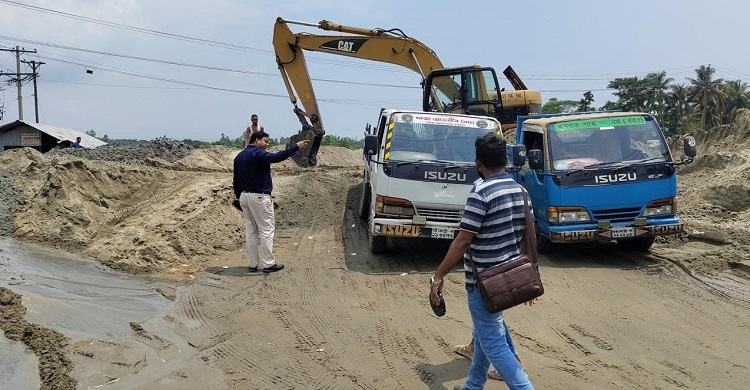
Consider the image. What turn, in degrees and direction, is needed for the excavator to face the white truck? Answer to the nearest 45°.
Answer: approximately 90° to its left

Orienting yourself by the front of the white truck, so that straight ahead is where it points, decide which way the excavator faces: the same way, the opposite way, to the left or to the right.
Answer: to the right

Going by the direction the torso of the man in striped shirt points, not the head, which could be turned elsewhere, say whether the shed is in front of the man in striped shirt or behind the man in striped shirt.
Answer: in front

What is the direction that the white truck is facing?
toward the camera

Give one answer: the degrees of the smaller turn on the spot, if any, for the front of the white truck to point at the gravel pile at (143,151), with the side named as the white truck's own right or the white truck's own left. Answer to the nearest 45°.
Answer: approximately 135° to the white truck's own right

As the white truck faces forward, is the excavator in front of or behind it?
behind

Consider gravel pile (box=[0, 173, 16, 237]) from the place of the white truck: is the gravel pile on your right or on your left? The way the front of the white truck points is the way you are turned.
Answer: on your right

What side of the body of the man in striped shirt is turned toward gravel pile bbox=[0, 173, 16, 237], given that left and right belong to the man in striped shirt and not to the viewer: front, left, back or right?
front

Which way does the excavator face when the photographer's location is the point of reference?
facing to the left of the viewer

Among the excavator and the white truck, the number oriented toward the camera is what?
1

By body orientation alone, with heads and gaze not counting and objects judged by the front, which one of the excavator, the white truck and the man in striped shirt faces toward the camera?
the white truck

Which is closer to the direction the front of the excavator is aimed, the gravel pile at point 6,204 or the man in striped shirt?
the gravel pile

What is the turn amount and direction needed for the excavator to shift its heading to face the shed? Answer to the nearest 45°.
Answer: approximately 45° to its right

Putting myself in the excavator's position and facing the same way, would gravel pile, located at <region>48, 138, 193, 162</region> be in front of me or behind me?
in front

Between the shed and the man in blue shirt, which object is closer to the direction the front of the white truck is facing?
the man in blue shirt

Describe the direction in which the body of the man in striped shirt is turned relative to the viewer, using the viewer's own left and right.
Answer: facing away from the viewer and to the left of the viewer

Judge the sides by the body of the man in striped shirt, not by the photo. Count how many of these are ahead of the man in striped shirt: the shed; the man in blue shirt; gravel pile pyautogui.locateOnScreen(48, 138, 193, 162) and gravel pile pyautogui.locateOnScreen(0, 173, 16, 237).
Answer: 4
